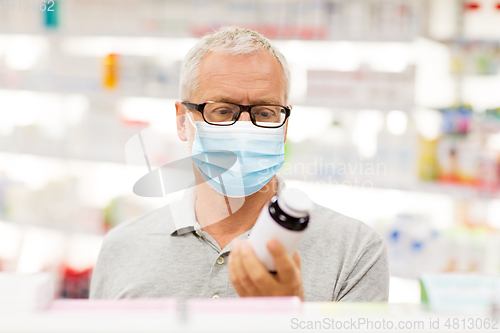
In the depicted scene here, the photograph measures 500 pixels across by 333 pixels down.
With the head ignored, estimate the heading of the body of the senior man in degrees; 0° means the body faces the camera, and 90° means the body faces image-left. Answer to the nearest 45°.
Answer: approximately 0°

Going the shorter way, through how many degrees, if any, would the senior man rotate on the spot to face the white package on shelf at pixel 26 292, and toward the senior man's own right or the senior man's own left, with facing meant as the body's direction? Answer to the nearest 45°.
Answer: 0° — they already face it
